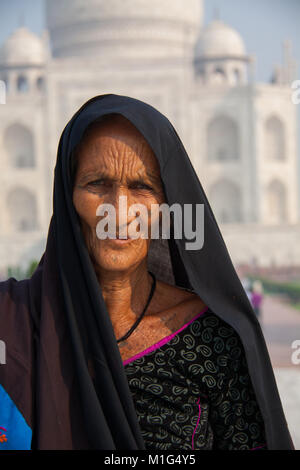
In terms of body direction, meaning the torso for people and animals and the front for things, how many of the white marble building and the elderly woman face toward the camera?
2

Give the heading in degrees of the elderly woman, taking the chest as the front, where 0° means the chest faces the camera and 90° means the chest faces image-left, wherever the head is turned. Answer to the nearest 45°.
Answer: approximately 0°

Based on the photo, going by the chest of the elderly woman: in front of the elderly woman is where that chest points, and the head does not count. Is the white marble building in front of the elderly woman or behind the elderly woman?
behind

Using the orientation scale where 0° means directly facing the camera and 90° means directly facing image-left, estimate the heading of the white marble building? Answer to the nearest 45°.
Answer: approximately 0°

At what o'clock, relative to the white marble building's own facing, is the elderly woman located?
The elderly woman is roughly at 12 o'clock from the white marble building.
